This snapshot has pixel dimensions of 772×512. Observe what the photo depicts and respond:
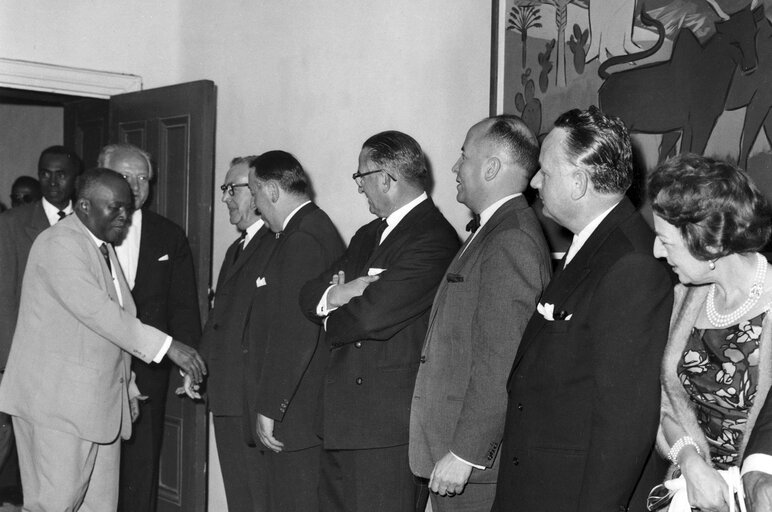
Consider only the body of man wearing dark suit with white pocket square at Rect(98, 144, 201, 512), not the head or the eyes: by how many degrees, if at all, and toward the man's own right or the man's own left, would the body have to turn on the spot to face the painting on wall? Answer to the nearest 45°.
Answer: approximately 90° to the man's own left

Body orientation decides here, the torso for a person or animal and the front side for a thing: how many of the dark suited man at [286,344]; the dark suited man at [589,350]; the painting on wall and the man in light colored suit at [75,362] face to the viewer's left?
2

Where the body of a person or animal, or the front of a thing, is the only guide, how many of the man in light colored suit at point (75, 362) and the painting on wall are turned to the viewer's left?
0

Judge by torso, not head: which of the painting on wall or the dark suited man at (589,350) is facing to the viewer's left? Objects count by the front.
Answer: the dark suited man

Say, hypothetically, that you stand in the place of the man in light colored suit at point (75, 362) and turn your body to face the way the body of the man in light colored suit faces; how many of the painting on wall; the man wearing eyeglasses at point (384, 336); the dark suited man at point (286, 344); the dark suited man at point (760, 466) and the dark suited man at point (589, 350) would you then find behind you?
0

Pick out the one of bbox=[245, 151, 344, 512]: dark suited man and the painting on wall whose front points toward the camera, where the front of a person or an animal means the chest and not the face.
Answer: the painting on wall

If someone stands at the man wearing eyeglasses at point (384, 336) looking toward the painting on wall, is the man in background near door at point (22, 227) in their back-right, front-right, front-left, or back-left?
back-left

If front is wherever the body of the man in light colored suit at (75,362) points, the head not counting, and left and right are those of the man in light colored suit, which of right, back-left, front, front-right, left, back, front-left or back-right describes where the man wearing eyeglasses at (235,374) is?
front-left

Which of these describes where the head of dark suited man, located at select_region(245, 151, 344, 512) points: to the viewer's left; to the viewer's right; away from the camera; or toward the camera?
to the viewer's left

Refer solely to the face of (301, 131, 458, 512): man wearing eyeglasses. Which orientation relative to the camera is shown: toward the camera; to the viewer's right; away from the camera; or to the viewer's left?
to the viewer's left

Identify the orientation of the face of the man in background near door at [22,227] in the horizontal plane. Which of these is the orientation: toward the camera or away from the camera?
toward the camera

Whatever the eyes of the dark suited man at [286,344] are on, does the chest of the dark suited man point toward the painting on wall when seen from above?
no

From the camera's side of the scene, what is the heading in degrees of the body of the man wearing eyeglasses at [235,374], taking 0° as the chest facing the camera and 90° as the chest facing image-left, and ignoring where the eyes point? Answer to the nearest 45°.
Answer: approximately 45°

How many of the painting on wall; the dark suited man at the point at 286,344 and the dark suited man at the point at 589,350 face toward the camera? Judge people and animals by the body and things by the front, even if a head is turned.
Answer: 1

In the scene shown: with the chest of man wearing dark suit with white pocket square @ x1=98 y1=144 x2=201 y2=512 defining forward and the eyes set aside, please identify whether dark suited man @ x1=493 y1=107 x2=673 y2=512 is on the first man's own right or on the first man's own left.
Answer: on the first man's own left
